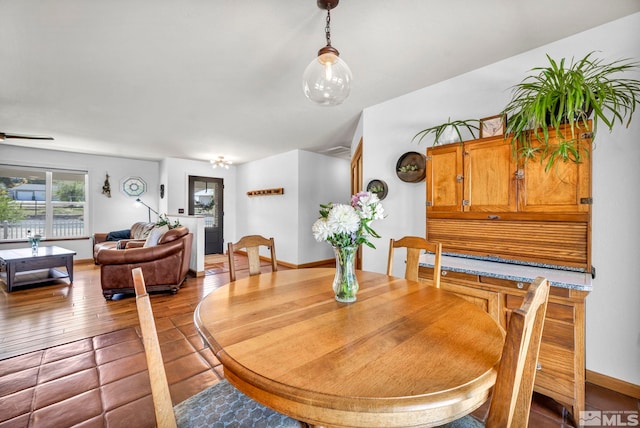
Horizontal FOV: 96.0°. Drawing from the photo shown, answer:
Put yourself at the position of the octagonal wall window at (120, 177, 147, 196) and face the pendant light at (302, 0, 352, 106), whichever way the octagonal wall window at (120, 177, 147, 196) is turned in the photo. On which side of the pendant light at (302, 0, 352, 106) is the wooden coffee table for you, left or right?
right

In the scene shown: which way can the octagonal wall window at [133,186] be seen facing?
toward the camera

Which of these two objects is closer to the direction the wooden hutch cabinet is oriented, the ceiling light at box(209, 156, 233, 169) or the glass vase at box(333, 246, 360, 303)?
the glass vase

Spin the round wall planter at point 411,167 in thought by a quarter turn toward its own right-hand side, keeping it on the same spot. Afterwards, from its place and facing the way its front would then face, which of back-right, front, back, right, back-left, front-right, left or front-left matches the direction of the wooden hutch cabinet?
back-left

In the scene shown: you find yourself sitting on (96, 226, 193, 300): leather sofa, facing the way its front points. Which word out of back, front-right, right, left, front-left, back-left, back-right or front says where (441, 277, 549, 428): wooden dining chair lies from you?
left

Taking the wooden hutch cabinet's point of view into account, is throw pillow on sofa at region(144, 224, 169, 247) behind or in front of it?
in front

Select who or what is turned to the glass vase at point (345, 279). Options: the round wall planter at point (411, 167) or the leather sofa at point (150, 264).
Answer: the round wall planter

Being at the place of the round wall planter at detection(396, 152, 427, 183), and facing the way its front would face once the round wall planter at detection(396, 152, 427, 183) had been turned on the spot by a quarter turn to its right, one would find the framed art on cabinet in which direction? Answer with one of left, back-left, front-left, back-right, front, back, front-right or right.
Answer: back-left

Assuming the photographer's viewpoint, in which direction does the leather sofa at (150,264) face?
facing to the left of the viewer

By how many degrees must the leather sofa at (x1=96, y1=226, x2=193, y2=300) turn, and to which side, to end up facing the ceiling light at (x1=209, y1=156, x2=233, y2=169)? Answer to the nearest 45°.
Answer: approximately 135° to its right

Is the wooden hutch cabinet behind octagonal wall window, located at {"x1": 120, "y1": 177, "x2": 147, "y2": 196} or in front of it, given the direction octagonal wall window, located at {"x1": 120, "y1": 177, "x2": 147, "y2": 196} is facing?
in front

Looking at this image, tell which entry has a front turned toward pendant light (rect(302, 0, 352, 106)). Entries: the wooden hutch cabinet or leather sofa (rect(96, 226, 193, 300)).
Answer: the wooden hutch cabinet
